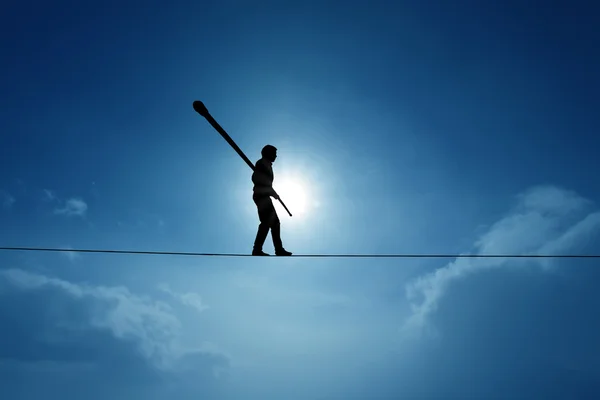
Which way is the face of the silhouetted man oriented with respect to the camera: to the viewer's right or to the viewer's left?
to the viewer's right

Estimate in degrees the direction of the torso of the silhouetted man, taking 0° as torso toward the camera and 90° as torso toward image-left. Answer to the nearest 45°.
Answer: approximately 270°
